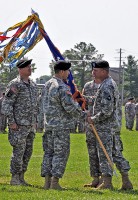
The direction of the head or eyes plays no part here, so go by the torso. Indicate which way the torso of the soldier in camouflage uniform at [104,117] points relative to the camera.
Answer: to the viewer's left

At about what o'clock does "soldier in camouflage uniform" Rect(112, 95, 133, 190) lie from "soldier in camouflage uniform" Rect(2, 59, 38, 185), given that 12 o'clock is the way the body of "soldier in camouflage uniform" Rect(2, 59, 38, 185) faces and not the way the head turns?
"soldier in camouflage uniform" Rect(112, 95, 133, 190) is roughly at 11 o'clock from "soldier in camouflage uniform" Rect(2, 59, 38, 185).

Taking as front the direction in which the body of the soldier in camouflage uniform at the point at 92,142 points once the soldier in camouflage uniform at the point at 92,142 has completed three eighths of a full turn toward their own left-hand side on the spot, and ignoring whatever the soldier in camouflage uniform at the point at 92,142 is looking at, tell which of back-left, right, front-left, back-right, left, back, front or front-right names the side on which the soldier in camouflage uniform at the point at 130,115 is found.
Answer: back-left

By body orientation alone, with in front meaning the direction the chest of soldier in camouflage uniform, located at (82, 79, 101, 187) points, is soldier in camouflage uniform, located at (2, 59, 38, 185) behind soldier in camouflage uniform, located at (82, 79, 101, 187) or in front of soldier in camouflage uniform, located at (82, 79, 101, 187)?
in front

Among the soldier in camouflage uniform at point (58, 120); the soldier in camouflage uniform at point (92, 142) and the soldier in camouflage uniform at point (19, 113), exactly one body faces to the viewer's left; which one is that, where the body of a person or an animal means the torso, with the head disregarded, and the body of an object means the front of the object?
the soldier in camouflage uniform at point (92, 142)

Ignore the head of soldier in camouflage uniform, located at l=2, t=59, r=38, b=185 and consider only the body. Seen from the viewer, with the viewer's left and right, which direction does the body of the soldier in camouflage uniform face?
facing the viewer and to the right of the viewer

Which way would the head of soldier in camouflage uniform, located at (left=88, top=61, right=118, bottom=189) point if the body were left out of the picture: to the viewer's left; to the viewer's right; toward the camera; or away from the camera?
to the viewer's left
